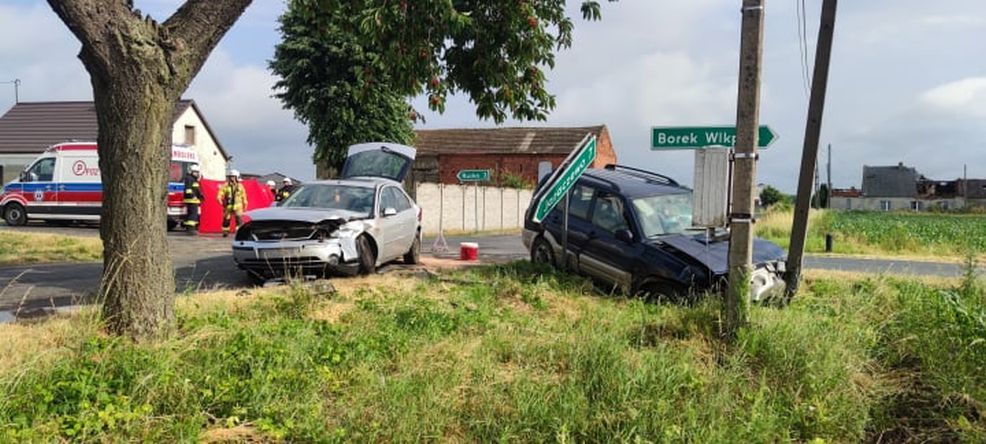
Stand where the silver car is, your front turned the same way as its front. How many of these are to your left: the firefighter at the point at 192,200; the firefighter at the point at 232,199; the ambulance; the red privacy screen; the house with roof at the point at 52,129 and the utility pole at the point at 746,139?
1

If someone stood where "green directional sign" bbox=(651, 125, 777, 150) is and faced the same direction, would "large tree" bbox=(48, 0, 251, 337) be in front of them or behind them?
in front

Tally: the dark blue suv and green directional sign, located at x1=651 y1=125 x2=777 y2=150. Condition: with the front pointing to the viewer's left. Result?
0

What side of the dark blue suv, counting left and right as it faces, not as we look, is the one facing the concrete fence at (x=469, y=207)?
back

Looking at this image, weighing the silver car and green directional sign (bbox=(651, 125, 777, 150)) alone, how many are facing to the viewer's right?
0

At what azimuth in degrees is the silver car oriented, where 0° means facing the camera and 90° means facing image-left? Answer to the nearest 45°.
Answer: approximately 45°

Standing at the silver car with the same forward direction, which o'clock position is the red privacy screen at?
The red privacy screen is roughly at 4 o'clock from the silver car.

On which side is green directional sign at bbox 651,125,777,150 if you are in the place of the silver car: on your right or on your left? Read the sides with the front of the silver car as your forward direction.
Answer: on your left

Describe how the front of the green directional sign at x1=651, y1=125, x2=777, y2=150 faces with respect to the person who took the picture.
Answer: facing the viewer

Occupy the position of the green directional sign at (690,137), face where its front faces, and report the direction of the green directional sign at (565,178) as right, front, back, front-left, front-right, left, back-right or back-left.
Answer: right

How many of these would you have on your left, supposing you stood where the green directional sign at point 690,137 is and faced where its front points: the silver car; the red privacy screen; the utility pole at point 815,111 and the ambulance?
1

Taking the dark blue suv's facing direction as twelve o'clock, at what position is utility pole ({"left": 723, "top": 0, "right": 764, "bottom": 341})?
The utility pole is roughly at 1 o'clock from the dark blue suv.

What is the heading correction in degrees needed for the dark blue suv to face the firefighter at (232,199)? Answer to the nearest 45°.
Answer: approximately 180°

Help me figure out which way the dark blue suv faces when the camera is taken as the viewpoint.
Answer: facing the viewer and to the right of the viewer

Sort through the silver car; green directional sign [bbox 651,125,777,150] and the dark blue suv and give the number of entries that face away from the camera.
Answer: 0

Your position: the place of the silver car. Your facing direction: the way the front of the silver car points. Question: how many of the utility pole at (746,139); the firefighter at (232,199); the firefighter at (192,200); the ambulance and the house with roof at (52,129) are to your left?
1

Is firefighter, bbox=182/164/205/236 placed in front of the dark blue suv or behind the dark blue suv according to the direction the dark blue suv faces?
behind
